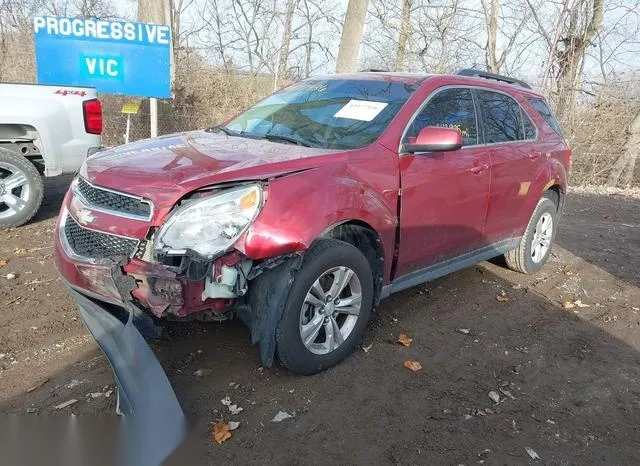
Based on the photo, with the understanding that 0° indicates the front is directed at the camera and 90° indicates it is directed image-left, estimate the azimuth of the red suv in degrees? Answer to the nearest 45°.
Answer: approximately 45°

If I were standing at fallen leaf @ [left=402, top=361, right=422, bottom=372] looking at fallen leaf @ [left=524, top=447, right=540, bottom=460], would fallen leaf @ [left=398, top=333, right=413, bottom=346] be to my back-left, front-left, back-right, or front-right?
back-left

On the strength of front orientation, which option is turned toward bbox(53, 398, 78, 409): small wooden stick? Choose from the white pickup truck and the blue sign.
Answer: the blue sign

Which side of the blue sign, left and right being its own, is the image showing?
front

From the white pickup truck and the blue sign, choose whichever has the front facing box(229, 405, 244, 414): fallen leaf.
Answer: the blue sign

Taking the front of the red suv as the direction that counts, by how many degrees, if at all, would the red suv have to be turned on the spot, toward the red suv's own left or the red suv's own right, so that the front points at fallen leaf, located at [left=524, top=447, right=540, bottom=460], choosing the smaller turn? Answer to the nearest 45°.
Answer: approximately 90° to the red suv's own left

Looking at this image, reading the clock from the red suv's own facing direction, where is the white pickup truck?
The white pickup truck is roughly at 3 o'clock from the red suv.

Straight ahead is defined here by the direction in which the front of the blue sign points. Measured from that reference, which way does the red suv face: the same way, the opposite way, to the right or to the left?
to the right

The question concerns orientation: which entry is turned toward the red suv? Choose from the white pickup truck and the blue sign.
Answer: the blue sign

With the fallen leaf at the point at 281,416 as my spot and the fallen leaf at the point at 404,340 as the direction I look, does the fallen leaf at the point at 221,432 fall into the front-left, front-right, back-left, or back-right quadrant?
back-left

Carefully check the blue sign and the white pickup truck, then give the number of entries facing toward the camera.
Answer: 1

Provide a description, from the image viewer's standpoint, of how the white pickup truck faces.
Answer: facing to the left of the viewer
